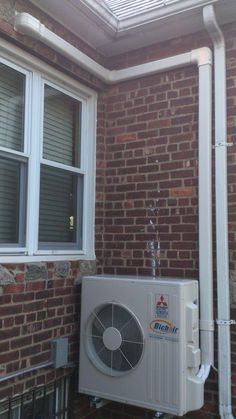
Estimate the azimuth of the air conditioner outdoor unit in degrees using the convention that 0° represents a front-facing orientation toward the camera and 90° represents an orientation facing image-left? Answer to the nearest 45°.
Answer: approximately 45°
